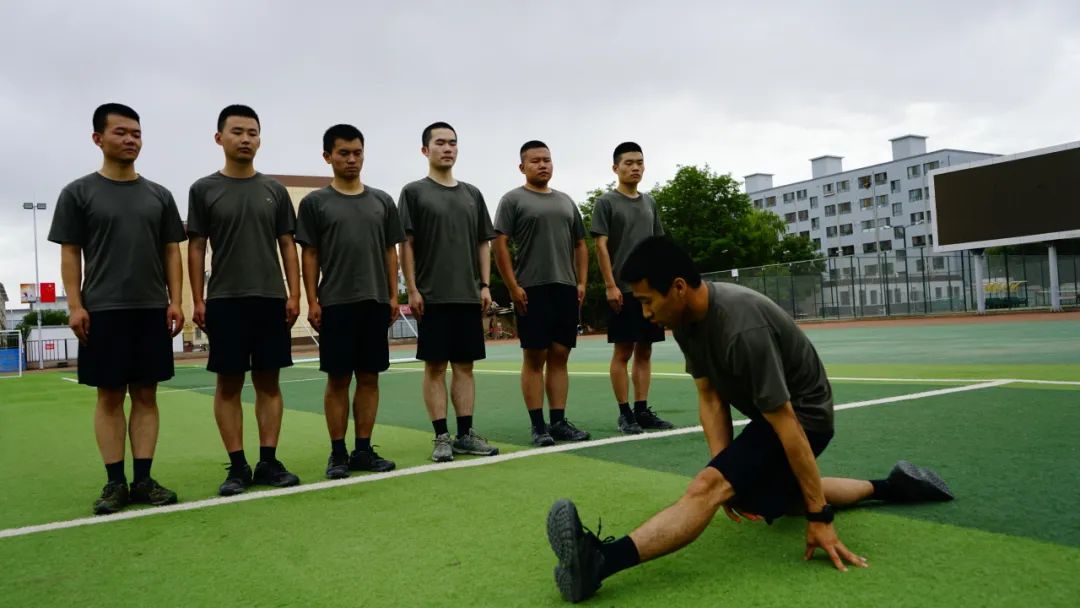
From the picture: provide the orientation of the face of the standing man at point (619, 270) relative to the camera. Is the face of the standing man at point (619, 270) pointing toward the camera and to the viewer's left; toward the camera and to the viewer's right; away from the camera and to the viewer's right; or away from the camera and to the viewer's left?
toward the camera and to the viewer's right

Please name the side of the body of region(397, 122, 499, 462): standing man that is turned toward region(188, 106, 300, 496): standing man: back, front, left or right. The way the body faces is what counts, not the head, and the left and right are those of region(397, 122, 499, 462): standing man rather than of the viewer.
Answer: right

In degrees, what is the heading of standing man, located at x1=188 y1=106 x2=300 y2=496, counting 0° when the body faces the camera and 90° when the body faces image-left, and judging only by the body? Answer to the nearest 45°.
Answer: approximately 0°

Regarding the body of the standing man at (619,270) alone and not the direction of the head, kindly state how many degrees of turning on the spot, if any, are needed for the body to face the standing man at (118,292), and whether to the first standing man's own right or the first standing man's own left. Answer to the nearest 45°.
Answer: approximately 90° to the first standing man's own right

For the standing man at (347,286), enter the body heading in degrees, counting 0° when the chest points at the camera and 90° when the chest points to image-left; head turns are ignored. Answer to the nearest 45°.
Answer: approximately 315°

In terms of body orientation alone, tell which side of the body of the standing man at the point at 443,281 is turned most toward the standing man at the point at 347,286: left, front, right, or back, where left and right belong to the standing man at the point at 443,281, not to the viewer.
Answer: right

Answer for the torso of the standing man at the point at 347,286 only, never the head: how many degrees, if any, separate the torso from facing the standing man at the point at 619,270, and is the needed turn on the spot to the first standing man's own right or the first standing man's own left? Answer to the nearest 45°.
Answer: approximately 45° to the first standing man's own left
